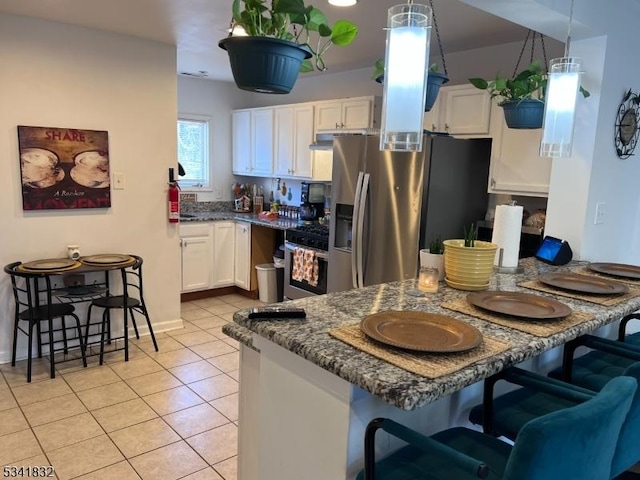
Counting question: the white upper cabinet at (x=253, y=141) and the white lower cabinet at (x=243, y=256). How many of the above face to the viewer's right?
0

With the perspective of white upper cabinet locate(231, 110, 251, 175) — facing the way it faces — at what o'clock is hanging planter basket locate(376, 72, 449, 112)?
The hanging planter basket is roughly at 10 o'clock from the white upper cabinet.

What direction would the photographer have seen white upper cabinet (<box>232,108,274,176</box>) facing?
facing the viewer and to the left of the viewer

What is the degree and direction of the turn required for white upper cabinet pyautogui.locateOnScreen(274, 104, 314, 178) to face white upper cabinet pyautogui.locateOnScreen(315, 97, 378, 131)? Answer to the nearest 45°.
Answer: approximately 90° to its left

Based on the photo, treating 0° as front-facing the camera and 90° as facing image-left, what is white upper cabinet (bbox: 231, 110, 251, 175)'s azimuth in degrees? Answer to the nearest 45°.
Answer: approximately 45°

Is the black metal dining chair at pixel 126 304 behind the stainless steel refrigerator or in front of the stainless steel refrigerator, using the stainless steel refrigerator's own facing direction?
in front

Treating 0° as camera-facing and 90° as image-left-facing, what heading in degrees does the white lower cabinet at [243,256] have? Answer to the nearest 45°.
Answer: approximately 45°

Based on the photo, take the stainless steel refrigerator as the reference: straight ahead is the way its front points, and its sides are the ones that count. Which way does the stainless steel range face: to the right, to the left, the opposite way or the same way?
the same way

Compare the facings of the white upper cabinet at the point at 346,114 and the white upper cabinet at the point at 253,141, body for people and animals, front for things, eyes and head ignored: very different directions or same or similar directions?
same or similar directions

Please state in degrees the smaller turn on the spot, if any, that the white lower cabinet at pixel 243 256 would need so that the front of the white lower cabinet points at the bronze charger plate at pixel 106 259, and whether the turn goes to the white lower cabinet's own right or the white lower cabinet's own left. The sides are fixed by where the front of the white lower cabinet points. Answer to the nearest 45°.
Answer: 0° — it already faces it

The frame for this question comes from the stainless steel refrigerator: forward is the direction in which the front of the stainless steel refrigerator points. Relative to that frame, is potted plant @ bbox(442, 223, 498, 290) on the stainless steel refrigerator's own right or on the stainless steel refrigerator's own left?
on the stainless steel refrigerator's own left

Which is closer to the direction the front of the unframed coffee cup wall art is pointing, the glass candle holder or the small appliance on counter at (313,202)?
the glass candle holder

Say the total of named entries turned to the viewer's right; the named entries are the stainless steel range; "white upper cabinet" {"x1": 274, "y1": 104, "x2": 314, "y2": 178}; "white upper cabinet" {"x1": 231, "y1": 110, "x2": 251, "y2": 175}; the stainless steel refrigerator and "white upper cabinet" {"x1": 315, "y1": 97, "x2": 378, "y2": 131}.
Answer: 0

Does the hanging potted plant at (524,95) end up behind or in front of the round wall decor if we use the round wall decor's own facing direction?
in front

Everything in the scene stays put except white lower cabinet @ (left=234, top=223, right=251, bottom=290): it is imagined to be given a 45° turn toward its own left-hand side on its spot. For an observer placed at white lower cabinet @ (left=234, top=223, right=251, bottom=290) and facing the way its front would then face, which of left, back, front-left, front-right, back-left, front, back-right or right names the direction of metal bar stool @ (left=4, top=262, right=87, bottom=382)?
front-right

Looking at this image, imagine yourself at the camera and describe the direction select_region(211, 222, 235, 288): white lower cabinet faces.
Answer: facing the viewer and to the right of the viewer

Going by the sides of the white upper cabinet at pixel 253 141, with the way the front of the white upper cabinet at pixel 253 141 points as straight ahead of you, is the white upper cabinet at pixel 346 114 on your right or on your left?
on your left
